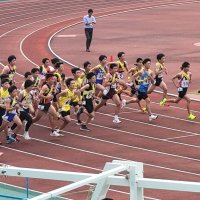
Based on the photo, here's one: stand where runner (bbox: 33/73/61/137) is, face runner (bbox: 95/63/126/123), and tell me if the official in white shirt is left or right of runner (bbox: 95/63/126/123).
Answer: left

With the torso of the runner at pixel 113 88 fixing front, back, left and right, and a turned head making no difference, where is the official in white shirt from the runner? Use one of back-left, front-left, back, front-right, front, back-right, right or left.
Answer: back-left

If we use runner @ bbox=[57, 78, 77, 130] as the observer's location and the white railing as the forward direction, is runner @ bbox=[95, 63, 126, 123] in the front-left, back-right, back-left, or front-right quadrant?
back-left

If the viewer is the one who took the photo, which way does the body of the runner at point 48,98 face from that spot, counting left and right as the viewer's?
facing the viewer and to the right of the viewer

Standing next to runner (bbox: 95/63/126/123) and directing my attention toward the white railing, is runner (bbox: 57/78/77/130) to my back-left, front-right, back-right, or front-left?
front-right

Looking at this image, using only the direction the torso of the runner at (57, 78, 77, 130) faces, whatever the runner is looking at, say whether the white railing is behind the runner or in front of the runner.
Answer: in front

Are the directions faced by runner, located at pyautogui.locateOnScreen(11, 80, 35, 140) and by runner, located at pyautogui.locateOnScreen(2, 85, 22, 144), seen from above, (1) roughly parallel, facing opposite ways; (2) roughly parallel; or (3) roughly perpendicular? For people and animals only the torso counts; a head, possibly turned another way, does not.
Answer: roughly parallel
